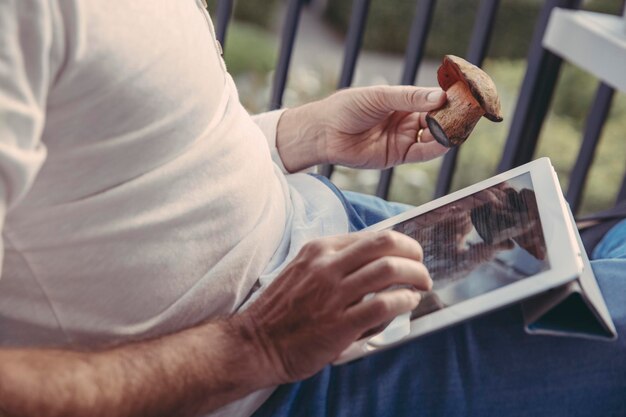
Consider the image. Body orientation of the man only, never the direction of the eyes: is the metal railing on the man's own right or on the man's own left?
on the man's own left

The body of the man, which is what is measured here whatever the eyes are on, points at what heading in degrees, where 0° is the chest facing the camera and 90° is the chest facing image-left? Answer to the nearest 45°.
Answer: approximately 270°
